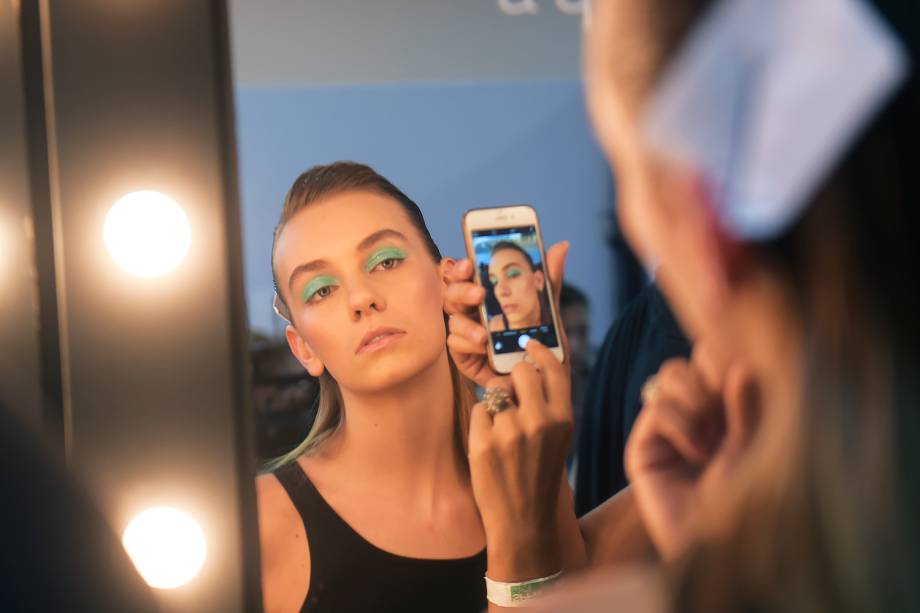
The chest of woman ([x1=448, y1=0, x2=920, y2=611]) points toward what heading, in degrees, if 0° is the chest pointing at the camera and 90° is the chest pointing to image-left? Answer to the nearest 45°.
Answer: approximately 135°
